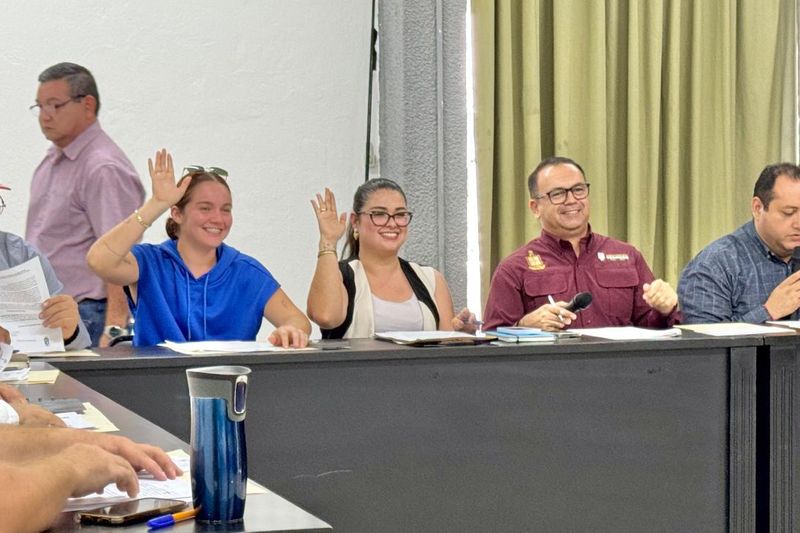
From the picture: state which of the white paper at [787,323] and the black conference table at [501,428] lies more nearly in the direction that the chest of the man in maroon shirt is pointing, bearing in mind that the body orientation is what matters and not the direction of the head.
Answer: the black conference table

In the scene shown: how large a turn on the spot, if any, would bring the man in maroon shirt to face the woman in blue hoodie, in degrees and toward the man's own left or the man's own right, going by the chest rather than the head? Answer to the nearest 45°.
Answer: approximately 45° to the man's own right

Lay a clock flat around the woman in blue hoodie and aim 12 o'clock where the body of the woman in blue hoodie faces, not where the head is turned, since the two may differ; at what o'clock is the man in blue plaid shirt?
The man in blue plaid shirt is roughly at 9 o'clock from the woman in blue hoodie.

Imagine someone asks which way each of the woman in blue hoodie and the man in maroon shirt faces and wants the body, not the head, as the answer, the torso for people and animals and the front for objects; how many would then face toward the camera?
2

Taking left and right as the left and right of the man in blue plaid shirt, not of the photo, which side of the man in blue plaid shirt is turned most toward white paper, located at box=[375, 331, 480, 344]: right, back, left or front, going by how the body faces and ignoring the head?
right

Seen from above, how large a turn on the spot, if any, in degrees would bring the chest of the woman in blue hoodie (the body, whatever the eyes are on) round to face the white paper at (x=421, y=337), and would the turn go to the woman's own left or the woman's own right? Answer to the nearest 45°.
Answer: approximately 45° to the woman's own left

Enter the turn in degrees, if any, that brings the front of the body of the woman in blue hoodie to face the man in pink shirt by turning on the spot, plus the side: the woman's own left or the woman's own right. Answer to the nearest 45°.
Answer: approximately 135° to the woman's own right

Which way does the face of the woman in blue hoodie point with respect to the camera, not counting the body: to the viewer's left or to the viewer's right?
to the viewer's right

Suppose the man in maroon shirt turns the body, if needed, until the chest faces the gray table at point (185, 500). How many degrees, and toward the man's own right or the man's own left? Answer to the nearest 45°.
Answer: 0° — they already face it
